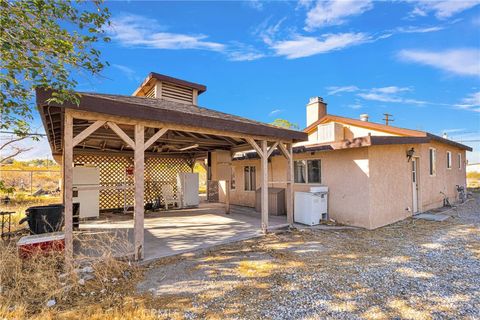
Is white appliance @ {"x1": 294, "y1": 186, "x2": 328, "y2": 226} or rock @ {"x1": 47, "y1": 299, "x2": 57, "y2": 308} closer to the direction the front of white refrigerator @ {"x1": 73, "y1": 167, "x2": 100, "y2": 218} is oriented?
the rock

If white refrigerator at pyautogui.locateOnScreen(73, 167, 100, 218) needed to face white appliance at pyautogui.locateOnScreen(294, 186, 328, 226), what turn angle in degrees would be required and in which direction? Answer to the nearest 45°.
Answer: approximately 45° to its left

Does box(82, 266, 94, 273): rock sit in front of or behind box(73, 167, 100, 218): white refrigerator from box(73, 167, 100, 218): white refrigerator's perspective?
in front

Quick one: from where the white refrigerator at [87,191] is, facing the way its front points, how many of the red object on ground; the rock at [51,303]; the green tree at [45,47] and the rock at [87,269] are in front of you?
4

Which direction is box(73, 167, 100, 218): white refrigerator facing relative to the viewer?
toward the camera

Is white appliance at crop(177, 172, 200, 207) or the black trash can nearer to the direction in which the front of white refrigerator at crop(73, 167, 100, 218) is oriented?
the black trash can

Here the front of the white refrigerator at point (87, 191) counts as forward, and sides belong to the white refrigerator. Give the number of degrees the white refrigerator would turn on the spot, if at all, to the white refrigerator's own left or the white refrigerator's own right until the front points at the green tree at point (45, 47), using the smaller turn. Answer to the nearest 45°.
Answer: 0° — it already faces it

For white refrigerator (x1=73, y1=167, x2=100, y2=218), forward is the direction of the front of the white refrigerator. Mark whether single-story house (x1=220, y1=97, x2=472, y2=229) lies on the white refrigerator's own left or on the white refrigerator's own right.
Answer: on the white refrigerator's own left

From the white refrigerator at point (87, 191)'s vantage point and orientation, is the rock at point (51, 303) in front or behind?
in front

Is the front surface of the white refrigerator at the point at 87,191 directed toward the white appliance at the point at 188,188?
no

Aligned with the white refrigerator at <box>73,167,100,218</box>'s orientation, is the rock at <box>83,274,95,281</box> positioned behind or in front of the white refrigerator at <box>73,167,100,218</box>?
in front

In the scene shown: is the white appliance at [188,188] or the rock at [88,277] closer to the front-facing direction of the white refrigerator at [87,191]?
the rock

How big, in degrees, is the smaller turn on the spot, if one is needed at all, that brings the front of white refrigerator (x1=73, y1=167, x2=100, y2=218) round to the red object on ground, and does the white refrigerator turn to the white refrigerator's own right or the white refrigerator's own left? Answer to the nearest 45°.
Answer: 0° — it already faces it
